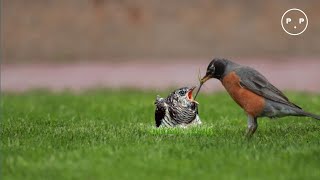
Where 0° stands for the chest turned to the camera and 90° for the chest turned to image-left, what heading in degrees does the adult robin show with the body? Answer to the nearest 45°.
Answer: approximately 90°
